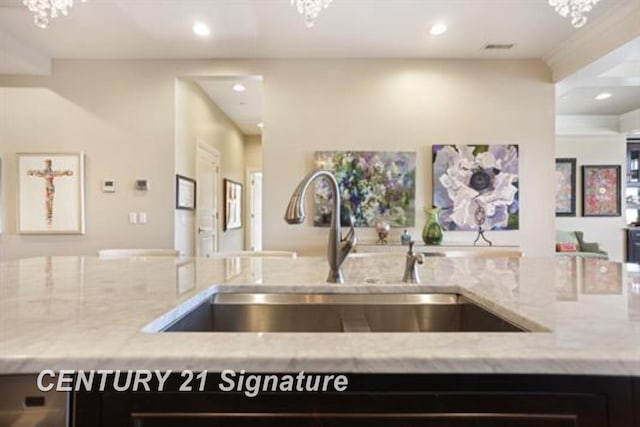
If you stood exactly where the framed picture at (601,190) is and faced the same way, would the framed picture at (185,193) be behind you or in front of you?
in front

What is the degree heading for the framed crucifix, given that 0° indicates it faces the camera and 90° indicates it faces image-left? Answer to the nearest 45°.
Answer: approximately 0°

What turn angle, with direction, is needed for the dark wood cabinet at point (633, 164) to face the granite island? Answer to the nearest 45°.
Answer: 0° — it already faces it

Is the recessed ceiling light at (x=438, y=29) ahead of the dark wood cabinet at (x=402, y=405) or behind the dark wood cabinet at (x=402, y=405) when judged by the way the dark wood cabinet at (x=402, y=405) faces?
behind

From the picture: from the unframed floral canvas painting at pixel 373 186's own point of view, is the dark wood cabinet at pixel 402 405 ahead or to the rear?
ahead

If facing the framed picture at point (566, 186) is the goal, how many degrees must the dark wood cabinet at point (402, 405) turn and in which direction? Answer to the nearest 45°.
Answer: approximately 135° to its left

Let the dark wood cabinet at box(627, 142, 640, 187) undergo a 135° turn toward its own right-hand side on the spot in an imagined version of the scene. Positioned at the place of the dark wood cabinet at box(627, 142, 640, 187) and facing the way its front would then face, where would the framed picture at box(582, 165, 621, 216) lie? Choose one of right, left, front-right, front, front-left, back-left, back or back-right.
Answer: left

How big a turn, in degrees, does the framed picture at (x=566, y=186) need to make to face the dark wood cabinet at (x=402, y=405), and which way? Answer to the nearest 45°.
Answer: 0° — it already faces it
